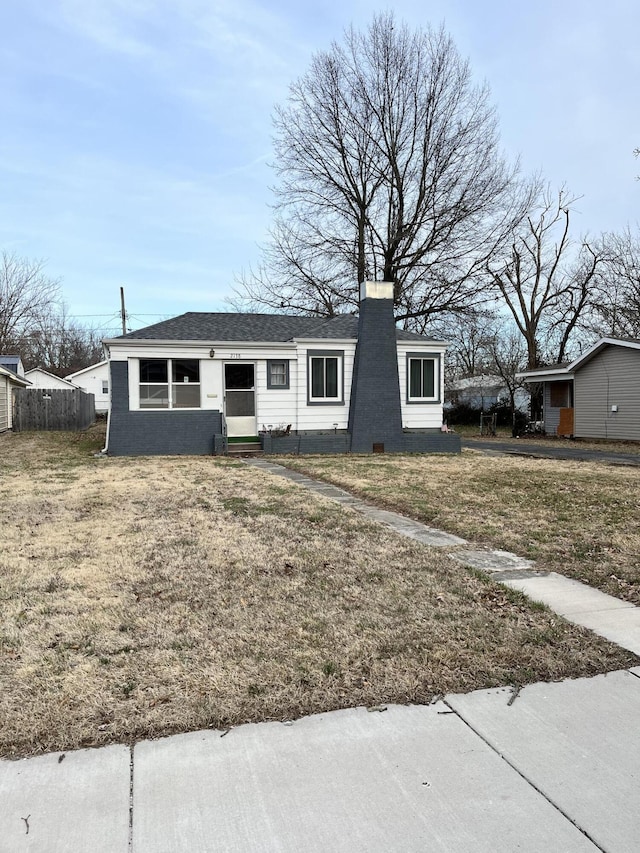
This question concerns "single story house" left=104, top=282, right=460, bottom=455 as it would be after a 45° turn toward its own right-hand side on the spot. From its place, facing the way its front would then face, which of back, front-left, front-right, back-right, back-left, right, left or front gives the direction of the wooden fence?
right

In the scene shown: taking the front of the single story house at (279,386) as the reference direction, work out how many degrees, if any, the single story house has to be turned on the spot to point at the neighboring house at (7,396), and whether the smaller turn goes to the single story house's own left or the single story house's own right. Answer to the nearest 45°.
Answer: approximately 135° to the single story house's own right

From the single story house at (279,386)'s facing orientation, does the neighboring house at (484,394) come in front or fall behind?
behind

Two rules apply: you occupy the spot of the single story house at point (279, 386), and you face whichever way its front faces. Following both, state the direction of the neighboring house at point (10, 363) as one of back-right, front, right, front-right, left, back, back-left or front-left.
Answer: back-right

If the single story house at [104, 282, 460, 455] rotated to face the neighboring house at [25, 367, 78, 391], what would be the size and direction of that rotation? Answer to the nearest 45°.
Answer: approximately 135° to its right

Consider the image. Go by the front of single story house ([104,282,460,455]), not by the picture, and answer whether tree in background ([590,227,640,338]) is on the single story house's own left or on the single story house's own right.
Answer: on the single story house's own left

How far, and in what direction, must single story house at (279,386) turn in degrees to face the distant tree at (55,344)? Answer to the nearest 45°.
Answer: approximately 135° to its right

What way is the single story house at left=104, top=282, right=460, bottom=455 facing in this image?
toward the camera
